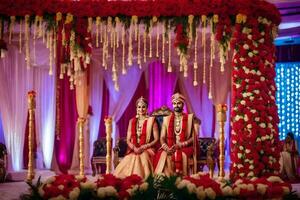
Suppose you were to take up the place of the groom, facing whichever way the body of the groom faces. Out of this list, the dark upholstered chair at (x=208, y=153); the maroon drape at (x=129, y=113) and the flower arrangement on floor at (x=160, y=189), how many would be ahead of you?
1

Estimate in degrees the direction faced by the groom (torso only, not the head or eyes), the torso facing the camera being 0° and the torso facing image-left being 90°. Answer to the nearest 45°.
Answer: approximately 0°

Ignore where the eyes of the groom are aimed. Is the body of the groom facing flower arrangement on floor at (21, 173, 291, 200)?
yes

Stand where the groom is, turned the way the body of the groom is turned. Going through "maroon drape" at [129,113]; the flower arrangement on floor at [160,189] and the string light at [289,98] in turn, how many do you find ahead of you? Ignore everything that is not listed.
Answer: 1

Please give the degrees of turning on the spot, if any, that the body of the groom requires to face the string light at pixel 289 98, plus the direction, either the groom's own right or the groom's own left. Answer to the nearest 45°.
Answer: approximately 135° to the groom's own left

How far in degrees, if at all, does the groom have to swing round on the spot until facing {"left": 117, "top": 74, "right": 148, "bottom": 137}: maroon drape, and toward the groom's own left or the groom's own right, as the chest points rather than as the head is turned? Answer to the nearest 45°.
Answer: approximately 180°

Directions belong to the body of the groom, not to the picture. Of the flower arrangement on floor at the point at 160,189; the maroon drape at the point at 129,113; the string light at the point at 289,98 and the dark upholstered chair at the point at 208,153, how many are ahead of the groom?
1

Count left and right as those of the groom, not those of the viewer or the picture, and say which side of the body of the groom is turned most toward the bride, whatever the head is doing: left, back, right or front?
right

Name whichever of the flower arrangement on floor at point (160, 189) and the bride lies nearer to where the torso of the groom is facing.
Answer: the flower arrangement on floor
